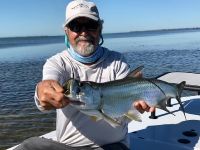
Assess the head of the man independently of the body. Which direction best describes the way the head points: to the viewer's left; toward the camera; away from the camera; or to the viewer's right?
toward the camera

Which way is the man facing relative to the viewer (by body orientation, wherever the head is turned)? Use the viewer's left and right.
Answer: facing the viewer
